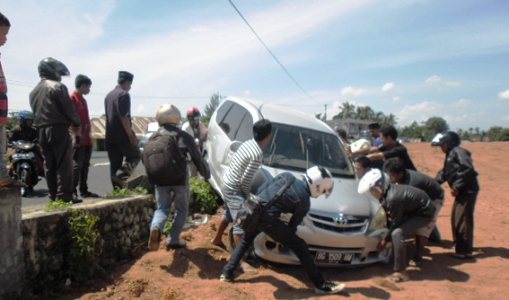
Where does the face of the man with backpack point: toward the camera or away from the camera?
away from the camera

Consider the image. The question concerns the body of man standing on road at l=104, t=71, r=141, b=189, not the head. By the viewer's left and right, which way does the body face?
facing away from the viewer and to the right of the viewer

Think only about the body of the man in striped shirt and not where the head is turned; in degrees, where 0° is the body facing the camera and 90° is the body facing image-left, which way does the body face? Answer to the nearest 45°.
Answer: approximately 225°

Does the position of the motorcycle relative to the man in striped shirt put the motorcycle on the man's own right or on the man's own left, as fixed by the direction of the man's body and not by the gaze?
on the man's own left

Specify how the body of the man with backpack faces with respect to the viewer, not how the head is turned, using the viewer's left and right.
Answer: facing away from the viewer and to the right of the viewer

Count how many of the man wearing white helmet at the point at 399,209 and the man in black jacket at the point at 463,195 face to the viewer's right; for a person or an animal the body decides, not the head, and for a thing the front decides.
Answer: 0

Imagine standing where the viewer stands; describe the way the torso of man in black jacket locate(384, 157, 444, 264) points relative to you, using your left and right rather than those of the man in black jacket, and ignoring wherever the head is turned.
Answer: facing to the left of the viewer

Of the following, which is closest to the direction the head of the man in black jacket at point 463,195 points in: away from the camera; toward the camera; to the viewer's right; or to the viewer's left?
to the viewer's left

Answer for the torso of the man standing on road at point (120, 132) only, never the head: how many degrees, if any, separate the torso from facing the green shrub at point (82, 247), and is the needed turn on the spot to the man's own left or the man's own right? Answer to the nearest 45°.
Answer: approximately 135° to the man's own right

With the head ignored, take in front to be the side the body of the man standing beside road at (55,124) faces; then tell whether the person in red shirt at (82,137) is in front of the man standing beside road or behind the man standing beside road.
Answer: in front

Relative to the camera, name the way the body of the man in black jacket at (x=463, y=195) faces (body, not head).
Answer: to the viewer's left

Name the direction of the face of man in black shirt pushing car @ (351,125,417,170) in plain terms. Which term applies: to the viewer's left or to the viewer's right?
to the viewer's left

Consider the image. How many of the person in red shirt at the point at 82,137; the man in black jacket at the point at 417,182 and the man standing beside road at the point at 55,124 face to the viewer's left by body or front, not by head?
1

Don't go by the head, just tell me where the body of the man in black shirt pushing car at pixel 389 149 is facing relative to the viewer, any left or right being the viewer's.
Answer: facing to the left of the viewer

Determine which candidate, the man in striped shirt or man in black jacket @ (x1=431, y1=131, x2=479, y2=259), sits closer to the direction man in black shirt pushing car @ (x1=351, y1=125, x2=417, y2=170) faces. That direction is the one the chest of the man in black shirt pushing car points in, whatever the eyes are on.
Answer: the man in striped shirt

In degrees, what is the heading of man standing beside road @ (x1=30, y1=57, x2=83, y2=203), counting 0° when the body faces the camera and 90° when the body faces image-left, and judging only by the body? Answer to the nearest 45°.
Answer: approximately 225°

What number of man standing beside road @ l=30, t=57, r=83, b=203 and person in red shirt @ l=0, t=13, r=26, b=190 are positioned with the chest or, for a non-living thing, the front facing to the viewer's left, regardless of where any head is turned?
0
